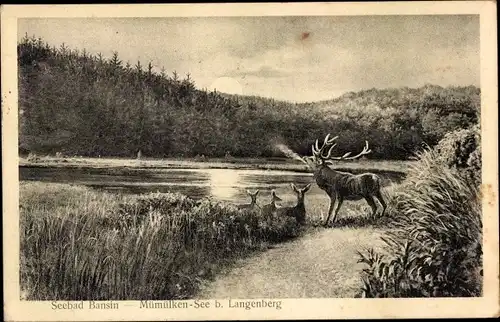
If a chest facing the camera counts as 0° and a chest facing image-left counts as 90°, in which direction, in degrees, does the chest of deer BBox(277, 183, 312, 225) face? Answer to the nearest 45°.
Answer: approximately 315°

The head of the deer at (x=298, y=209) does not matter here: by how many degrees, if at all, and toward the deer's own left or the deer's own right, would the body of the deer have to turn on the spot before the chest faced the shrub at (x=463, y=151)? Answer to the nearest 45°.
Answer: approximately 45° to the deer's own left
